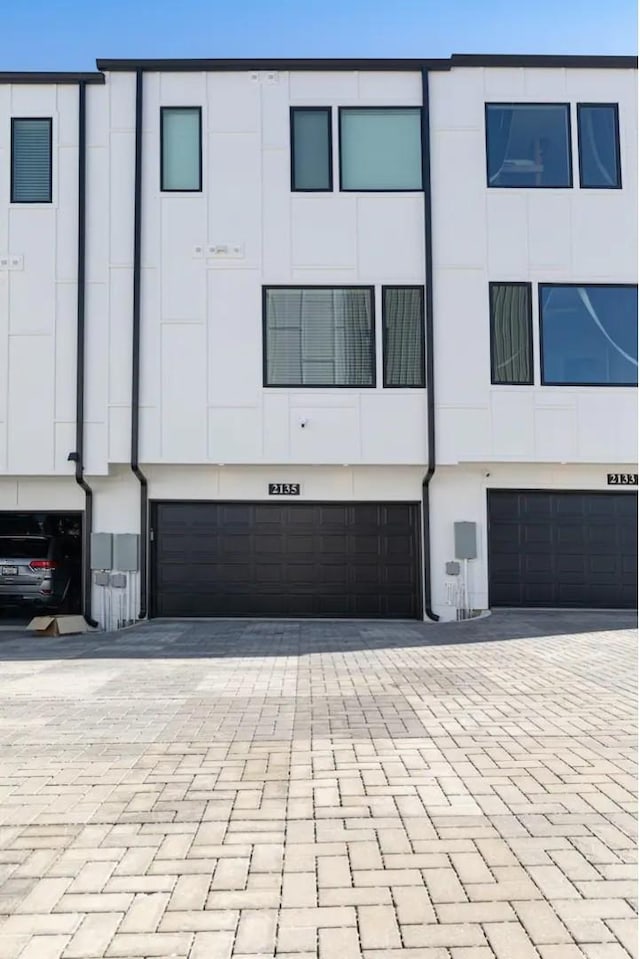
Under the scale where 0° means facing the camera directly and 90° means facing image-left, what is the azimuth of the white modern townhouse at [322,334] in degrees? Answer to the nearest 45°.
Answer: approximately 0°

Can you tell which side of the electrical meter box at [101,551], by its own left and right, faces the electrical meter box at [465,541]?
left

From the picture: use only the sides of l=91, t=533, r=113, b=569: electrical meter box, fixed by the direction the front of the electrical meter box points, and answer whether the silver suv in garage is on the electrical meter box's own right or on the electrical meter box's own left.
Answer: on the electrical meter box's own right

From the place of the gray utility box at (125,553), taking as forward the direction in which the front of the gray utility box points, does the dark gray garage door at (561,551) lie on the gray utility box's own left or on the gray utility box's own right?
on the gray utility box's own left

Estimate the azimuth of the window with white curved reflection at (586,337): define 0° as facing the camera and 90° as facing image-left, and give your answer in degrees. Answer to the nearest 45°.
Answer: approximately 0°
